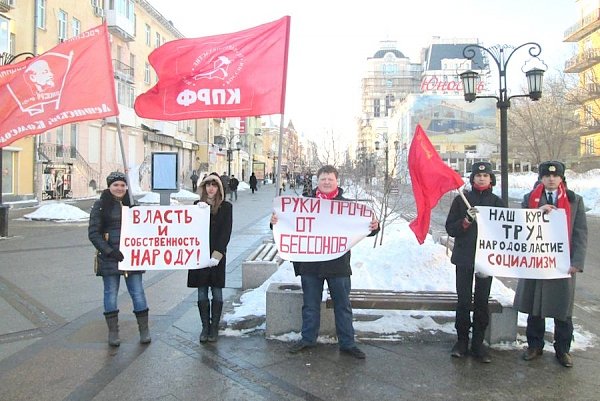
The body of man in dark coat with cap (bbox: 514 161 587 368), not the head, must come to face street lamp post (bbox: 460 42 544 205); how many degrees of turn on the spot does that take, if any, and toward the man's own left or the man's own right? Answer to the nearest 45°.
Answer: approximately 180°

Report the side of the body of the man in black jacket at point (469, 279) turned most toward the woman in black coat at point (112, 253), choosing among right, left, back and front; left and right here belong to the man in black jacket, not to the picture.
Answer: right

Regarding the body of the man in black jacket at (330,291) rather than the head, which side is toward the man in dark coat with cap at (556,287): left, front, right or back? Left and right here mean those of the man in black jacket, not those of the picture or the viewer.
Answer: left

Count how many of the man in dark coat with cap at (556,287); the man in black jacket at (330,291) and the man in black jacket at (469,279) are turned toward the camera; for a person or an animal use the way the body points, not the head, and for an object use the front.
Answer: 3

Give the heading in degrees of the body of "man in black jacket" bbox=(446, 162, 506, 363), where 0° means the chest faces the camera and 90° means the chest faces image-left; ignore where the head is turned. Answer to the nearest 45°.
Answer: approximately 0°

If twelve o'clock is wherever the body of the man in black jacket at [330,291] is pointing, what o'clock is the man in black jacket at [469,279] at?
the man in black jacket at [469,279] is roughly at 9 o'clock from the man in black jacket at [330,291].

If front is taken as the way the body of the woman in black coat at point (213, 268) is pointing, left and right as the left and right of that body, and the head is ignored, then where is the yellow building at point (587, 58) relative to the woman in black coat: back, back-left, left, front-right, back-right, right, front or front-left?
back-left

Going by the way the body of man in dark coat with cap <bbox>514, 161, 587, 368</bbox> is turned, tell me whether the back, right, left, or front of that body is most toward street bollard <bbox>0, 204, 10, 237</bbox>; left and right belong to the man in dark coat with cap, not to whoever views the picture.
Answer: right

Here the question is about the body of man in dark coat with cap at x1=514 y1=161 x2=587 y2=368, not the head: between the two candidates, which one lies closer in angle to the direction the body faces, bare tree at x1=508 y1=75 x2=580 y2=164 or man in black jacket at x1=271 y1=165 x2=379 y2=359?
the man in black jacket

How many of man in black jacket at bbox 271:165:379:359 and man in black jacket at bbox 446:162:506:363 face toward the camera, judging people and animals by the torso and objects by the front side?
2

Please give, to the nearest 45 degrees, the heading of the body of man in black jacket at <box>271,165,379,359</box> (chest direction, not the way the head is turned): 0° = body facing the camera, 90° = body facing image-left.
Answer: approximately 0°

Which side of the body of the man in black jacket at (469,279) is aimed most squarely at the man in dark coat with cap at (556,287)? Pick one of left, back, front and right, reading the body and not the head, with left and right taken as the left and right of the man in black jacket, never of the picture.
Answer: left
